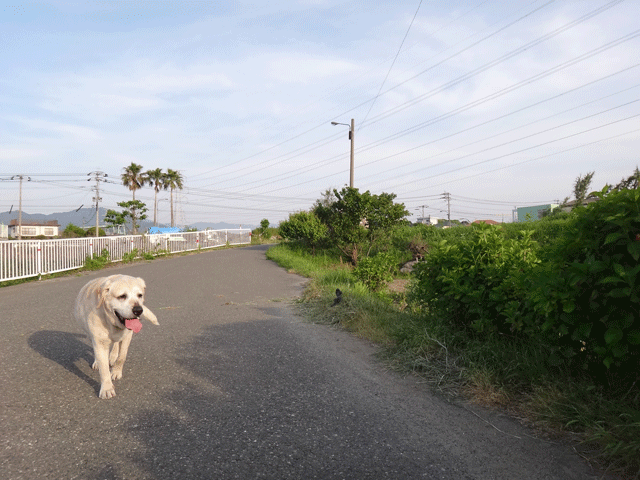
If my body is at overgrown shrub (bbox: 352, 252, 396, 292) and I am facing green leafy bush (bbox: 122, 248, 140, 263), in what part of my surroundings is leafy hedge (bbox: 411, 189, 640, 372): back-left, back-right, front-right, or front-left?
back-left

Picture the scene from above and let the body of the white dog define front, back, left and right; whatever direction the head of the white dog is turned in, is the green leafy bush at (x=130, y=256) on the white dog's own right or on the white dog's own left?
on the white dog's own left

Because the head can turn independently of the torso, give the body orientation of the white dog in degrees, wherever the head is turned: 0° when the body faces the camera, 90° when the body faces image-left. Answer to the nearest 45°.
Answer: approximately 315°

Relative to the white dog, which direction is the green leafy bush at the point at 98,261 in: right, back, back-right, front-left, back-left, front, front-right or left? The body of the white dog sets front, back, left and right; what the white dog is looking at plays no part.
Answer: back-left

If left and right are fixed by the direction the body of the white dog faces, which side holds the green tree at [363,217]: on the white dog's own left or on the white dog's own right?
on the white dog's own left

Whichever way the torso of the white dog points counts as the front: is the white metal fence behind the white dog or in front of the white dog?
behind
